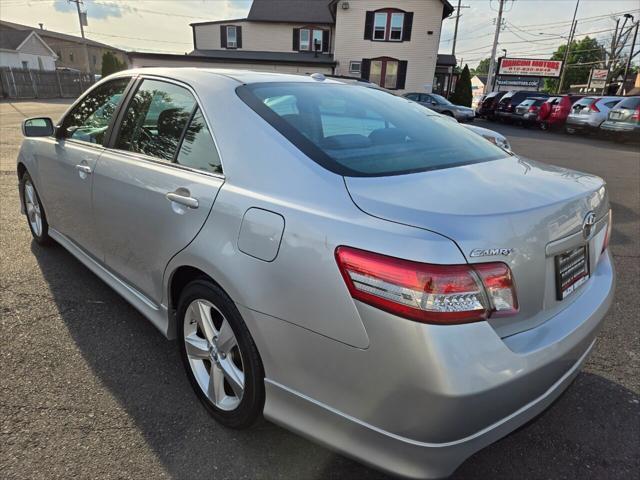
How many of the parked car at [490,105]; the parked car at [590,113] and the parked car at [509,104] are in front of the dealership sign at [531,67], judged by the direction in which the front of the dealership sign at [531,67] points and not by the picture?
3

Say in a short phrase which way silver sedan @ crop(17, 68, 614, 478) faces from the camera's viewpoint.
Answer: facing away from the viewer and to the left of the viewer

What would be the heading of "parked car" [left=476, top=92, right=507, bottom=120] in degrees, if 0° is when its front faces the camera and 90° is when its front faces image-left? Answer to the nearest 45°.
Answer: approximately 225°

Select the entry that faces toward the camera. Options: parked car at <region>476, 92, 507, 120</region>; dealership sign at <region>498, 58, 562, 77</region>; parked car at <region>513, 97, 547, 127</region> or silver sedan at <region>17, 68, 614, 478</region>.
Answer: the dealership sign

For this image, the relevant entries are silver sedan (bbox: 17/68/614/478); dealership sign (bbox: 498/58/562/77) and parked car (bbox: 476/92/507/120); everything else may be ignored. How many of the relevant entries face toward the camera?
1

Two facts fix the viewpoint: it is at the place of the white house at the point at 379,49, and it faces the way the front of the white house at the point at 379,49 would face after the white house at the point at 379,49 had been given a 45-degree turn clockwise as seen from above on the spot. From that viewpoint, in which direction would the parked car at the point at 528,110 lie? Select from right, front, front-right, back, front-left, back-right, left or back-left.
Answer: left

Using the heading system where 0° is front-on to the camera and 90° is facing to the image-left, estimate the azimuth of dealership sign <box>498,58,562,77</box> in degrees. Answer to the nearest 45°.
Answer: approximately 0°

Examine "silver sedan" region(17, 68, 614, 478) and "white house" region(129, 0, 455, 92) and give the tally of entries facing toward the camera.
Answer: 1

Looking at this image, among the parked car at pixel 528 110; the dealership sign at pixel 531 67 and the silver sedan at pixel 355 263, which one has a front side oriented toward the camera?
the dealership sign
